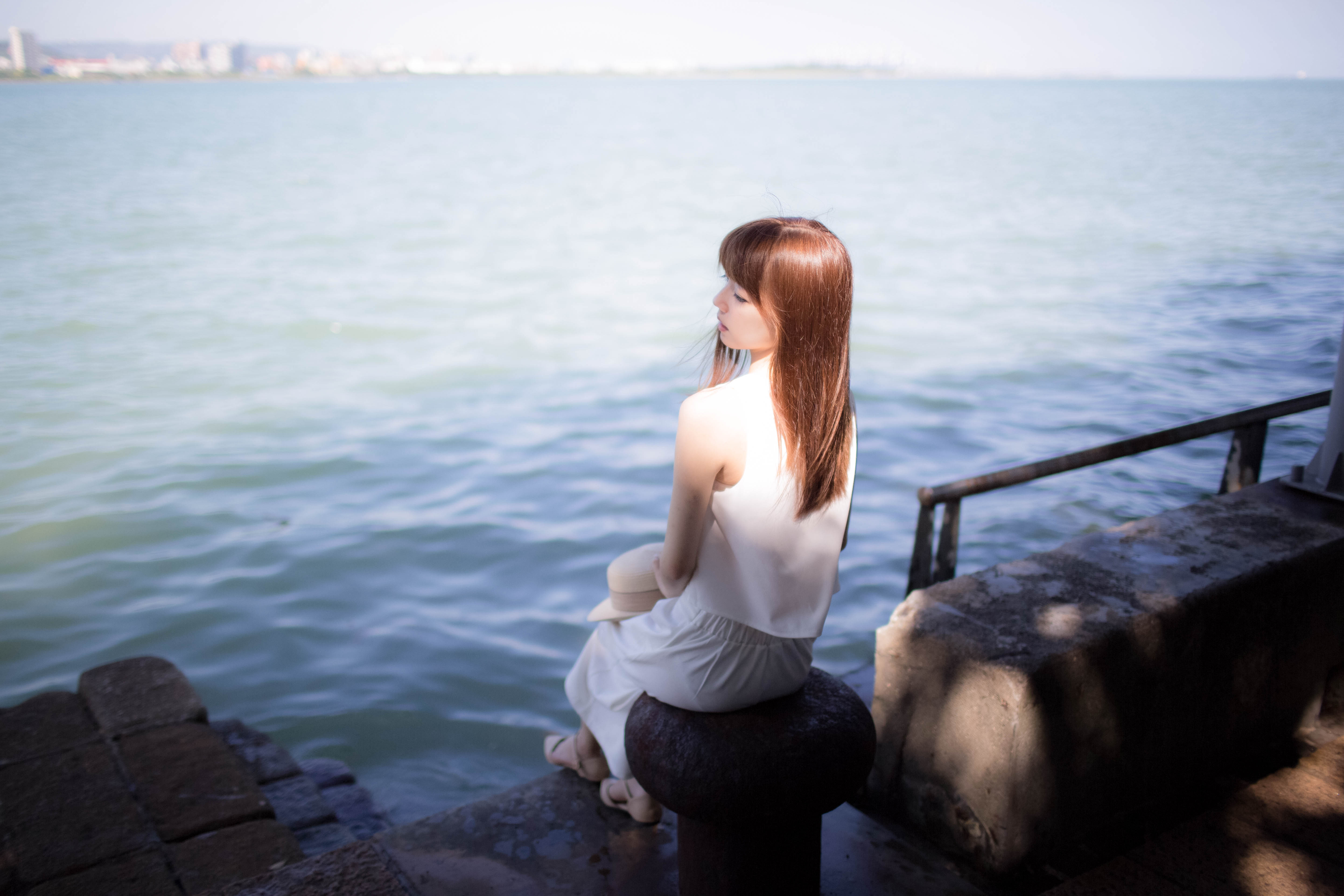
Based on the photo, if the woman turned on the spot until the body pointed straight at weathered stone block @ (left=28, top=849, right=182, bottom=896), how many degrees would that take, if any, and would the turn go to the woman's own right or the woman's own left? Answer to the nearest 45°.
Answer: approximately 45° to the woman's own left

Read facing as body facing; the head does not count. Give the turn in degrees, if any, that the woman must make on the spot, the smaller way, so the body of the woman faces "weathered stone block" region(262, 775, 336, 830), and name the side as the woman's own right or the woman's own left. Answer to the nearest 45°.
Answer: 0° — they already face it

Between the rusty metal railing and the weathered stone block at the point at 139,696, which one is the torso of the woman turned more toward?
the weathered stone block

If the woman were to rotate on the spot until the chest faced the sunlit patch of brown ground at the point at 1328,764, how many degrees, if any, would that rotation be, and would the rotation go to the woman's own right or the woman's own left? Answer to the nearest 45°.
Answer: approximately 135° to the woman's own right

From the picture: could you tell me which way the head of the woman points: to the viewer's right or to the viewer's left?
to the viewer's left

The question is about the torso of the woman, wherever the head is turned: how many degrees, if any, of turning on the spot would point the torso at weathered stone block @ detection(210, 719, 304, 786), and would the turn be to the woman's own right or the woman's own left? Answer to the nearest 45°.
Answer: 0° — they already face it

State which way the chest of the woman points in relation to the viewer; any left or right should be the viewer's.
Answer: facing away from the viewer and to the left of the viewer
